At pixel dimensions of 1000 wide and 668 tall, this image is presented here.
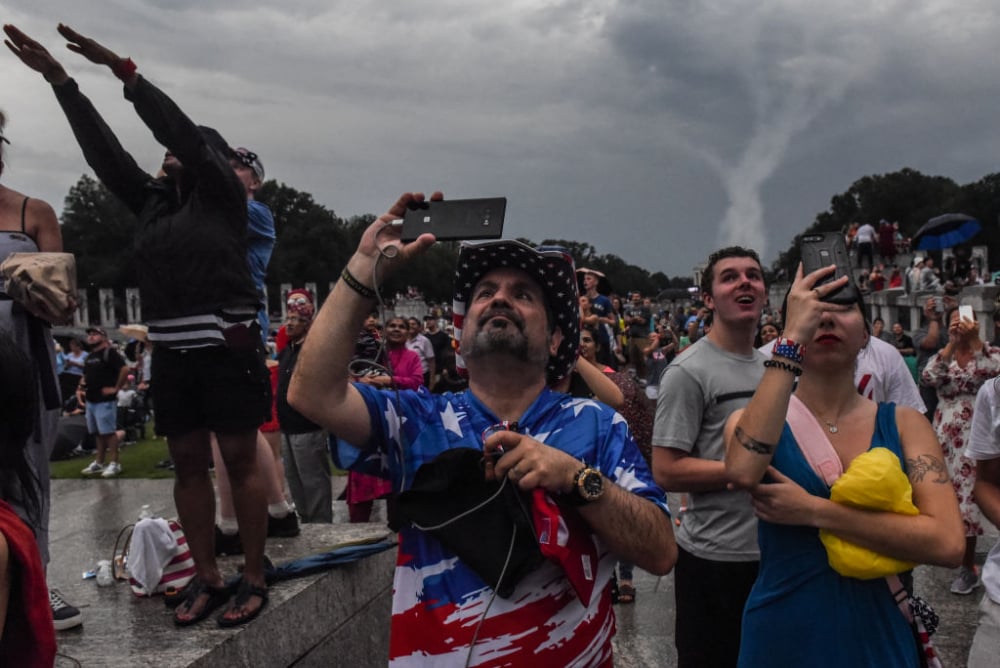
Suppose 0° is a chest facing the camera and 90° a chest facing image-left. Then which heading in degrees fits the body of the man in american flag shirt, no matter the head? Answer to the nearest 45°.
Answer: approximately 0°

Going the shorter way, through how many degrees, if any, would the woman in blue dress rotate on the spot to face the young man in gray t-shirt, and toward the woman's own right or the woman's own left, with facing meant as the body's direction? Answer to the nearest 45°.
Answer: approximately 135° to the woman's own right

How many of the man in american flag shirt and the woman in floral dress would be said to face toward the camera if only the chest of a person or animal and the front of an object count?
2

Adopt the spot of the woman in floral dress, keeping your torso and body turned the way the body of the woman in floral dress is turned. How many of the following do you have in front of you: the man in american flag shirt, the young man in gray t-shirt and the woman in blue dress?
3

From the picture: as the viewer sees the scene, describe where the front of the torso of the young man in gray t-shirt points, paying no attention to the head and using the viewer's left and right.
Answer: facing the viewer and to the right of the viewer

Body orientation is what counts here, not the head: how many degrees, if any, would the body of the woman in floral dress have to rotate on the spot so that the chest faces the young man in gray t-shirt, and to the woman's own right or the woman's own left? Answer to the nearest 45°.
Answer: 0° — they already face them

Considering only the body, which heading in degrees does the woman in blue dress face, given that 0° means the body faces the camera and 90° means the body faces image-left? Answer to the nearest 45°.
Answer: approximately 0°

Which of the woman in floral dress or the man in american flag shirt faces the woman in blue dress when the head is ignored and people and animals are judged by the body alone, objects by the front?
the woman in floral dress

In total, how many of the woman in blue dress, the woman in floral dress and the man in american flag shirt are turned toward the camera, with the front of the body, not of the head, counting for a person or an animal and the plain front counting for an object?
3

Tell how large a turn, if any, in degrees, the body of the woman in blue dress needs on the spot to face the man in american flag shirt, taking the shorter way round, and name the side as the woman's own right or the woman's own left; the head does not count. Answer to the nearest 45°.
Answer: approximately 45° to the woman's own right
